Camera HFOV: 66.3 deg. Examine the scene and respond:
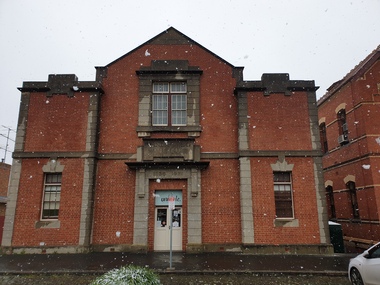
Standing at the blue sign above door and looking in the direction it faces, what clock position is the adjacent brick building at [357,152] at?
The adjacent brick building is roughly at 9 o'clock from the blue sign above door.

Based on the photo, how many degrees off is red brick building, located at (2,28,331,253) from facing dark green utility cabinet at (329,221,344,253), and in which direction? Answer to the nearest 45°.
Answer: approximately 90° to its left

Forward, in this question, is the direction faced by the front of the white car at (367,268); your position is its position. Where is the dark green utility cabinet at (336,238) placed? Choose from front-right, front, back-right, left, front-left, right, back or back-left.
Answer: front-right

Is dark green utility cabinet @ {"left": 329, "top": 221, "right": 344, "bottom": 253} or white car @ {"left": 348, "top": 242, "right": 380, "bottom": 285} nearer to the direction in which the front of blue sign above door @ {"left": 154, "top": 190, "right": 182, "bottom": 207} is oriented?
the white car

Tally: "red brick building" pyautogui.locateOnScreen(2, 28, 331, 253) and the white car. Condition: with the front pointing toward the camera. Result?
1

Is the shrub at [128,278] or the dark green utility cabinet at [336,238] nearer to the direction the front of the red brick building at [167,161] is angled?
the shrub

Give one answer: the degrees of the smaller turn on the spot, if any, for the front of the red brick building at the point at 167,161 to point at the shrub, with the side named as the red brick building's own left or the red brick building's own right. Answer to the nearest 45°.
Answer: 0° — it already faces it

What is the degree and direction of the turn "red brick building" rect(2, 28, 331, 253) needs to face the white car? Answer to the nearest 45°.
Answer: approximately 45° to its left

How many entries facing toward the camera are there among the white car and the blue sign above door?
1

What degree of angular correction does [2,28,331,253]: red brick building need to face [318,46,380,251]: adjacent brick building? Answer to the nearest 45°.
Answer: approximately 90° to its left

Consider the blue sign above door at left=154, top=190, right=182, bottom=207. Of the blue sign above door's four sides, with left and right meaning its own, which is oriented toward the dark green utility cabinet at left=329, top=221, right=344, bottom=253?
left

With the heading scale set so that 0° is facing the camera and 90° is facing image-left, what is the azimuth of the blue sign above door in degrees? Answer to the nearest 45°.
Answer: approximately 0°

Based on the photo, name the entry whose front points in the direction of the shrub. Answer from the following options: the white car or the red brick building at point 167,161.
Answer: the red brick building

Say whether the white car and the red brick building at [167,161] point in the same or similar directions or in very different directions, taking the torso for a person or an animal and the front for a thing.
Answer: very different directions

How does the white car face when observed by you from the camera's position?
facing away from the viewer and to the left of the viewer
